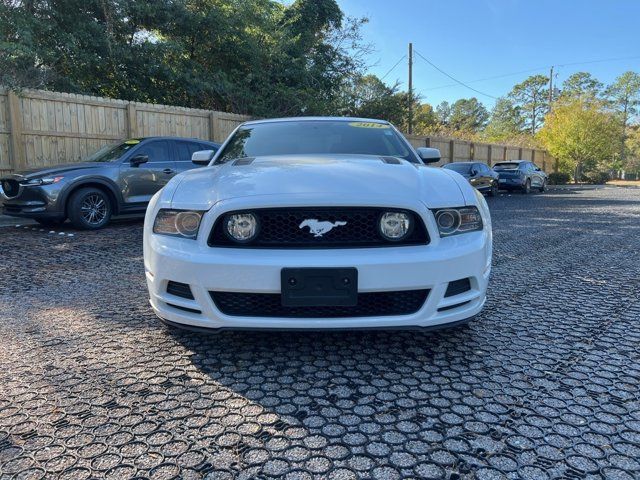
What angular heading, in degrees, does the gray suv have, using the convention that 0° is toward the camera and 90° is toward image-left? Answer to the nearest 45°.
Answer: approximately 45°

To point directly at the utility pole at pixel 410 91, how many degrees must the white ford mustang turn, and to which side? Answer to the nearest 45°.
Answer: approximately 180°

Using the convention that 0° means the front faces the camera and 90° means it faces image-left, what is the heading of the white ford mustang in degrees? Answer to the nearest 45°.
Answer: approximately 0°

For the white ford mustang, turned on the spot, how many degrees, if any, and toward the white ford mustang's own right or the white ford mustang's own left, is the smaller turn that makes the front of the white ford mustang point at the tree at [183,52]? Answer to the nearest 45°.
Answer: approximately 180°

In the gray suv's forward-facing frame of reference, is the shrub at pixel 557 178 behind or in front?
behind
